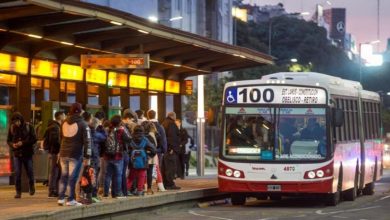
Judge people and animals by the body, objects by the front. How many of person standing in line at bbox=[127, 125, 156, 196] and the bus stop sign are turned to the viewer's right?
0

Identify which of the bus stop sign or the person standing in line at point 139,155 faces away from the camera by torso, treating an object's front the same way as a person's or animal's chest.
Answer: the person standing in line

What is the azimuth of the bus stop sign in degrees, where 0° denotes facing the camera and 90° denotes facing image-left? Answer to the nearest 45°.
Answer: approximately 0°

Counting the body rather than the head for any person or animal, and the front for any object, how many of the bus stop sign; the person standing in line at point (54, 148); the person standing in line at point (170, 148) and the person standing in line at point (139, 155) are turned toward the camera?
1

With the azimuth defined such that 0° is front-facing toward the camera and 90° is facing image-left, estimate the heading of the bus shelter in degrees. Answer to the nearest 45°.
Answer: approximately 315°

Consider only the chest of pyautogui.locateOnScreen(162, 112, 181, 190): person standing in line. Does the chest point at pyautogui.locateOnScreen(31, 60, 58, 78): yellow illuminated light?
no

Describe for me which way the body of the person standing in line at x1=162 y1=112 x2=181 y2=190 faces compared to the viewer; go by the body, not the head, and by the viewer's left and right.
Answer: facing to the right of the viewer

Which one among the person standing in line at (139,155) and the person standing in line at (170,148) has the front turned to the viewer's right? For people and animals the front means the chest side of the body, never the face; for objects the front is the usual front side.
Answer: the person standing in line at (170,148)

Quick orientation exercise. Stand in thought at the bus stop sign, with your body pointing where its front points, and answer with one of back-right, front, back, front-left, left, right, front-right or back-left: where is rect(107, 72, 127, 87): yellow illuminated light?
back

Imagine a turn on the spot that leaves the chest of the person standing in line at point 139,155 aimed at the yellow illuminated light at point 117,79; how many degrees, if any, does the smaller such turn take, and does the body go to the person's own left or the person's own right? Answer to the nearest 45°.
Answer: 0° — they already face it

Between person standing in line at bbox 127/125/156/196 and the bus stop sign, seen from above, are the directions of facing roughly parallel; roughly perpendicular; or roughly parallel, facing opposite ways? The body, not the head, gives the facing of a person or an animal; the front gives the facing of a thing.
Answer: roughly parallel, facing opposite ways

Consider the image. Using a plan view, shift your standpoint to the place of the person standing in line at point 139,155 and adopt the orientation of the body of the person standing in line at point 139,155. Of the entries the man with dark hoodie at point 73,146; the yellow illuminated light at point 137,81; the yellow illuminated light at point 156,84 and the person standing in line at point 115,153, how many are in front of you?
2

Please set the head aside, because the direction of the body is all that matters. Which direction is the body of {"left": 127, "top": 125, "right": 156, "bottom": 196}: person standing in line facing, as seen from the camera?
away from the camera

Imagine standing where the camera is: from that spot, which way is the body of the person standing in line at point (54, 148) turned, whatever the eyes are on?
to the viewer's right
